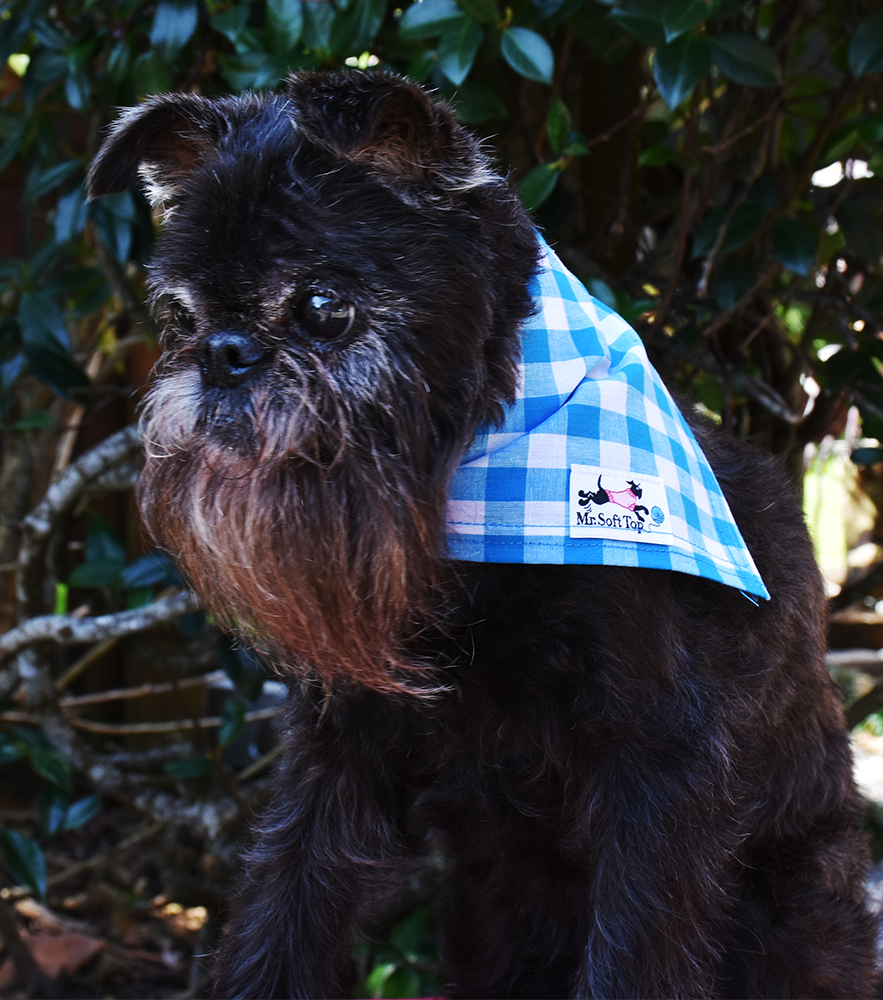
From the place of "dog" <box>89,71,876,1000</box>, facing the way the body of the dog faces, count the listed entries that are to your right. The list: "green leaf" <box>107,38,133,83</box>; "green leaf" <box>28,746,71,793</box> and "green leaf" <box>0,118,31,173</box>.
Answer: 3

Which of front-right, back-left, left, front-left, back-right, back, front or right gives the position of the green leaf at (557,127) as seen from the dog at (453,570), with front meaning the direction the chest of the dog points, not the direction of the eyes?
back-right

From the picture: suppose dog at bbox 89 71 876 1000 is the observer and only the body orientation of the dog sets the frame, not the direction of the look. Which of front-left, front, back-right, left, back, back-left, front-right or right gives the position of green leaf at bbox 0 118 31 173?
right

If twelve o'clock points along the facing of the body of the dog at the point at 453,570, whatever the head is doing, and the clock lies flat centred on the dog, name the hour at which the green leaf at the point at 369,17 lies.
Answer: The green leaf is roughly at 4 o'clock from the dog.

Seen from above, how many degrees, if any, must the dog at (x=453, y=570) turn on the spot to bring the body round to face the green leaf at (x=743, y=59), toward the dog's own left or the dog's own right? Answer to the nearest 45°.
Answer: approximately 180°

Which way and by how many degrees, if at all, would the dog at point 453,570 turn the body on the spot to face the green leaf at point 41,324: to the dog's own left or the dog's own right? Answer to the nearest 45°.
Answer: approximately 90° to the dog's own right

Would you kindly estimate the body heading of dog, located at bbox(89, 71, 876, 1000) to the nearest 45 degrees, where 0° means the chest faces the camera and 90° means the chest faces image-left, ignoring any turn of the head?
approximately 45°

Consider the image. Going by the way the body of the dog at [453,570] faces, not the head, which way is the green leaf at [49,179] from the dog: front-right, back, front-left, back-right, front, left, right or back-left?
right

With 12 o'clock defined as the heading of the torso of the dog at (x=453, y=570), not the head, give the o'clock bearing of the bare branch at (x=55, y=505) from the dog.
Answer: The bare branch is roughly at 3 o'clock from the dog.

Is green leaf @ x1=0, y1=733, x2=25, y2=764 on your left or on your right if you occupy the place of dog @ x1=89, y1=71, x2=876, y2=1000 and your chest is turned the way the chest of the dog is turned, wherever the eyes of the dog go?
on your right

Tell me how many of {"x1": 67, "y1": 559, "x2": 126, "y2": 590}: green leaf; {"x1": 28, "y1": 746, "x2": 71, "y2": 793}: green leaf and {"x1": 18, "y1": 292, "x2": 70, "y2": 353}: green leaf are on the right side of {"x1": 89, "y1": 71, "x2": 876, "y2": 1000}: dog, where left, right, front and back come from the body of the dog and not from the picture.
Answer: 3
